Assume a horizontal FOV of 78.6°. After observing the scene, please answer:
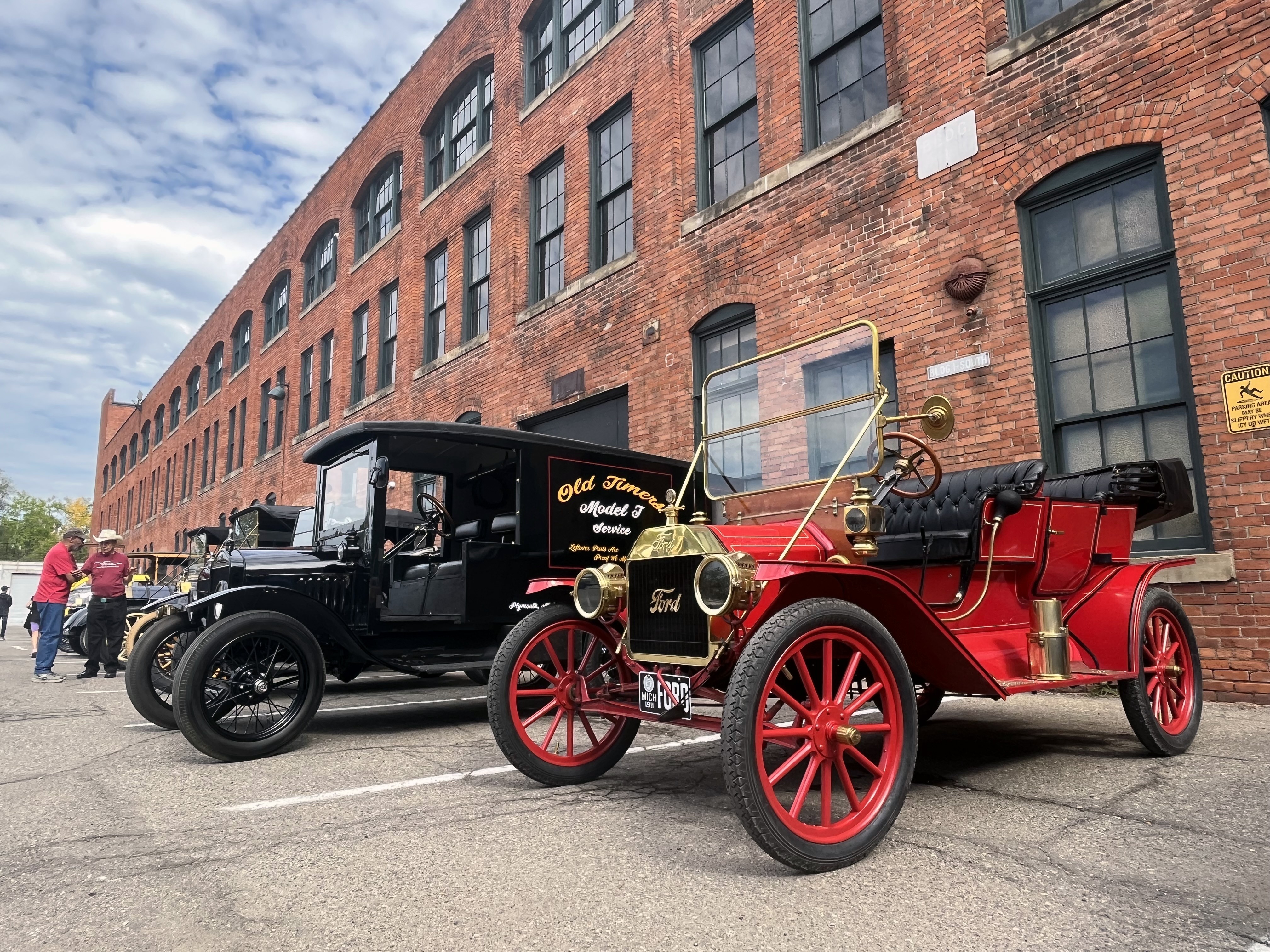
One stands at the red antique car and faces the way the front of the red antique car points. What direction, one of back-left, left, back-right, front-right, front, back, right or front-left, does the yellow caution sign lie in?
back

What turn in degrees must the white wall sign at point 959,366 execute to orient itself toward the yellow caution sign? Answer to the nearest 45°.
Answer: approximately 90° to its left

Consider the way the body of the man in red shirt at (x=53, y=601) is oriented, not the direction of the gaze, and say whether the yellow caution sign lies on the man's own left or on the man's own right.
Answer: on the man's own right

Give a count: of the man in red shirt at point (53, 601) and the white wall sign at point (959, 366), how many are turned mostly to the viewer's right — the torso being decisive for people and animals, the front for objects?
1

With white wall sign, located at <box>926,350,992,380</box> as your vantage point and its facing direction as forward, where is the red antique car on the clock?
The red antique car is roughly at 11 o'clock from the white wall sign.

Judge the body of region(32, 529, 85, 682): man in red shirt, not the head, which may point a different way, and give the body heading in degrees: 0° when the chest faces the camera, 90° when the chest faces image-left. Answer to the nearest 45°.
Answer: approximately 270°

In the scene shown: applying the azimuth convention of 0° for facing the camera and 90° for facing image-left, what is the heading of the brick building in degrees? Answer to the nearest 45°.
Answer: approximately 45°

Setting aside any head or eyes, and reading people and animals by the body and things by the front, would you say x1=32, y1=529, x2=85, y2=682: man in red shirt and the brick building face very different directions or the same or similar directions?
very different directions

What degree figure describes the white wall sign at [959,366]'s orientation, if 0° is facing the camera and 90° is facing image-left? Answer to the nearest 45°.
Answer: approximately 45°

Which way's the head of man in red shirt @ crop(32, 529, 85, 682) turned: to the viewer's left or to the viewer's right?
to the viewer's right

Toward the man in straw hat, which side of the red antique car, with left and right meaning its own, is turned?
right
